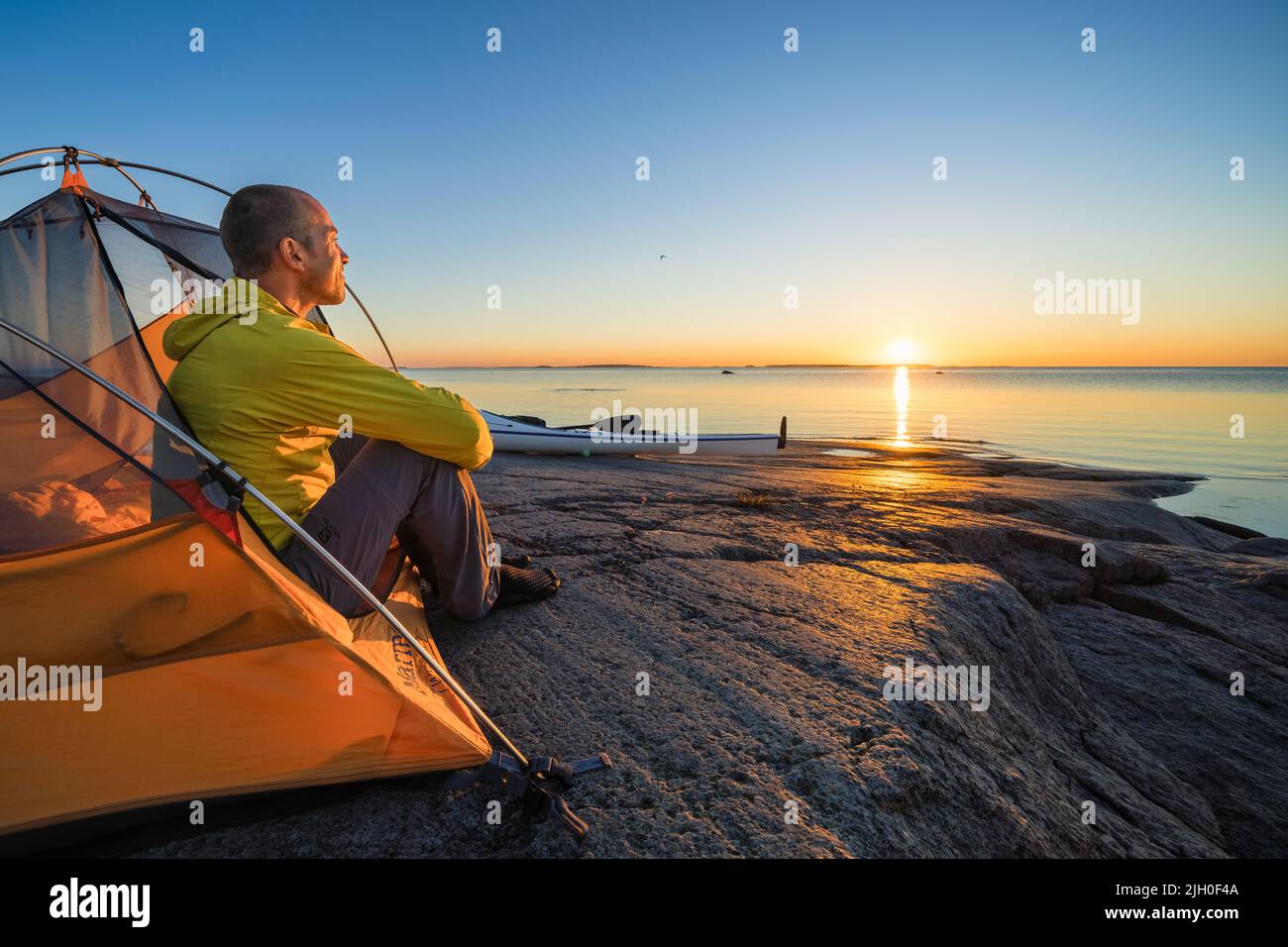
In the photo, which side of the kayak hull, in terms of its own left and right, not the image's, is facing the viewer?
left

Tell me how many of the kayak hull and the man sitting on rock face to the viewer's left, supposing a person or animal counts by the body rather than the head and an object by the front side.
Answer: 1

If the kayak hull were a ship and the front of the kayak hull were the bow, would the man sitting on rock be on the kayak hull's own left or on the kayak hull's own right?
on the kayak hull's own left

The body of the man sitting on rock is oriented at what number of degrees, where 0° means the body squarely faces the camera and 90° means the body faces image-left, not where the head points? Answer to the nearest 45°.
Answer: approximately 270°

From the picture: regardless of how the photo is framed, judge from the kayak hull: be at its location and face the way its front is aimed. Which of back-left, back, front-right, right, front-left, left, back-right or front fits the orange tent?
left

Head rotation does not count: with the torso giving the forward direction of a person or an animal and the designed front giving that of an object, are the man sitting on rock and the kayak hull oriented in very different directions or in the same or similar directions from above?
very different directions
